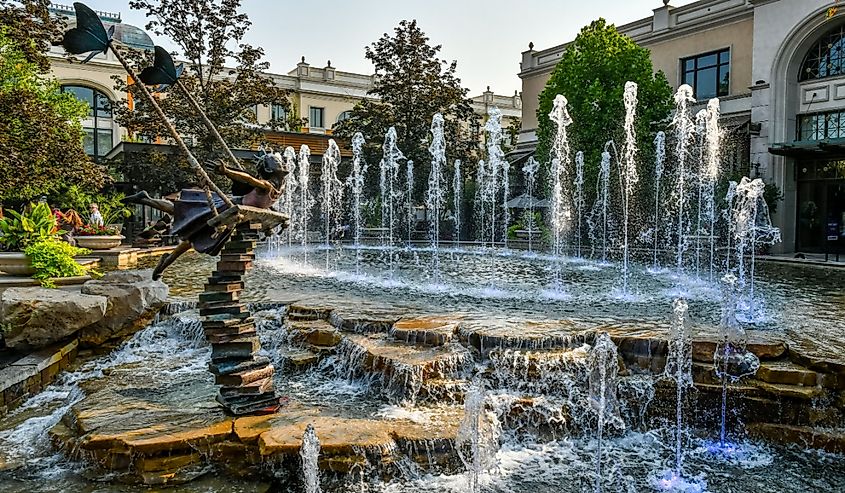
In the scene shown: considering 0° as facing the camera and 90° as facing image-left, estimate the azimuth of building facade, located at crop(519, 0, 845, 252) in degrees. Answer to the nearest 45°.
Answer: approximately 45°

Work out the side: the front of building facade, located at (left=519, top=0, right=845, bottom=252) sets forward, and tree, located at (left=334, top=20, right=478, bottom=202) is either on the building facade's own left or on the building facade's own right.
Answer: on the building facade's own right

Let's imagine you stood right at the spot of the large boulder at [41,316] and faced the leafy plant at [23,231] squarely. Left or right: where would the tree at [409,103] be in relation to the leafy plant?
right

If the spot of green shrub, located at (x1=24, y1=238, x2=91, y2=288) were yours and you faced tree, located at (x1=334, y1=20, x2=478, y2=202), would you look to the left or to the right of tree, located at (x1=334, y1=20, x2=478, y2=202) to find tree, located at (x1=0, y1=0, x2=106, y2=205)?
left

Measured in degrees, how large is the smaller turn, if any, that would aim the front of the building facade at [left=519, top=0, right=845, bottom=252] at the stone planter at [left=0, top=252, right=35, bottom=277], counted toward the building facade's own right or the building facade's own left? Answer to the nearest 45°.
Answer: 0° — it already faces it

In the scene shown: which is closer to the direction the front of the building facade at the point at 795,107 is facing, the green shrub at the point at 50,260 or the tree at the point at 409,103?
the green shrub
